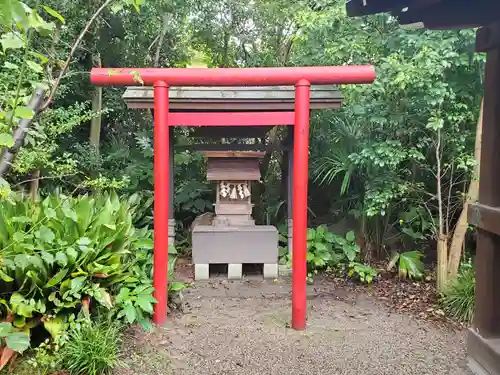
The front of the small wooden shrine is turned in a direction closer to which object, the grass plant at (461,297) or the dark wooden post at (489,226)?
the dark wooden post

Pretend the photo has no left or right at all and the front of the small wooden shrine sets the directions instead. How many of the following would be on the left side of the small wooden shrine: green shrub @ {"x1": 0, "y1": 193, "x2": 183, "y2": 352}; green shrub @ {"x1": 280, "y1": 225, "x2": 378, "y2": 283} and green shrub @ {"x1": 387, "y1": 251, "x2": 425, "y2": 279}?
2

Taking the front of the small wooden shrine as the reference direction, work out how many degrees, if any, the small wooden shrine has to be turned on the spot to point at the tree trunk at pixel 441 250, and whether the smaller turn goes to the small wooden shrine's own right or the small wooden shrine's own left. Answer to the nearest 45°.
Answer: approximately 90° to the small wooden shrine's own left

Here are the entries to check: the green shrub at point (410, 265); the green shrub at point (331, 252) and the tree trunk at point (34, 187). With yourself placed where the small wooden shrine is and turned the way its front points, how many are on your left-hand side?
2

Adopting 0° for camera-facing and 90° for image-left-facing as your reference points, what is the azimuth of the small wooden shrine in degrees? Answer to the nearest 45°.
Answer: approximately 0°

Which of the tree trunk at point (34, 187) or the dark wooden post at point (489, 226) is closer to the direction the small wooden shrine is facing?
the dark wooden post

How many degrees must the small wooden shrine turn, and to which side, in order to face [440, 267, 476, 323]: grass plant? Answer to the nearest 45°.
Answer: approximately 45° to its left

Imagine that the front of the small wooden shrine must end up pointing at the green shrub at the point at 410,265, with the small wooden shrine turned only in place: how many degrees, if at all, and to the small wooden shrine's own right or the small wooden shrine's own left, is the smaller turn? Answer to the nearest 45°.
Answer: approximately 90° to the small wooden shrine's own left

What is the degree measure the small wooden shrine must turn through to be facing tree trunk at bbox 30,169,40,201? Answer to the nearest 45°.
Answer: approximately 90° to its right
